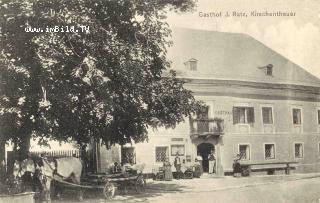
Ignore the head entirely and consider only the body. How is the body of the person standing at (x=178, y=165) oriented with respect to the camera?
toward the camera

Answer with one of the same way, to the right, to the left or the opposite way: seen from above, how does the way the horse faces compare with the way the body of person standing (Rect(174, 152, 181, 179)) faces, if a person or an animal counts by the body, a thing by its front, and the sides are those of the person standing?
to the right

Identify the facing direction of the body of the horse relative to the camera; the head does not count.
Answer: to the viewer's left

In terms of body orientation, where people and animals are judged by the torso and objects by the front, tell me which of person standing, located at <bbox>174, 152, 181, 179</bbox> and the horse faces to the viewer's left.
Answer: the horse

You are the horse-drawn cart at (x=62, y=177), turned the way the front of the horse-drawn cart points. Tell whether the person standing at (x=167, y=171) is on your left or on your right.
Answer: on your right

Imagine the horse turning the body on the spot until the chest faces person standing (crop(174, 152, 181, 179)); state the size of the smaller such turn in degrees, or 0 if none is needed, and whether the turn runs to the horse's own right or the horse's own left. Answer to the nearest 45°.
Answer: approximately 135° to the horse's own right

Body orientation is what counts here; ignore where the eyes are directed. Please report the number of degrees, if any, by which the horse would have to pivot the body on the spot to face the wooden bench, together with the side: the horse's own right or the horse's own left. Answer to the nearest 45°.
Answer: approximately 135° to the horse's own right

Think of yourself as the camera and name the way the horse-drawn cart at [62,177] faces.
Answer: facing to the left of the viewer

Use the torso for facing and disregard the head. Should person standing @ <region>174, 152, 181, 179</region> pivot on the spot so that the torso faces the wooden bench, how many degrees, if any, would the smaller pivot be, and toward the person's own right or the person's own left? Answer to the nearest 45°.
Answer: approximately 90° to the person's own left
